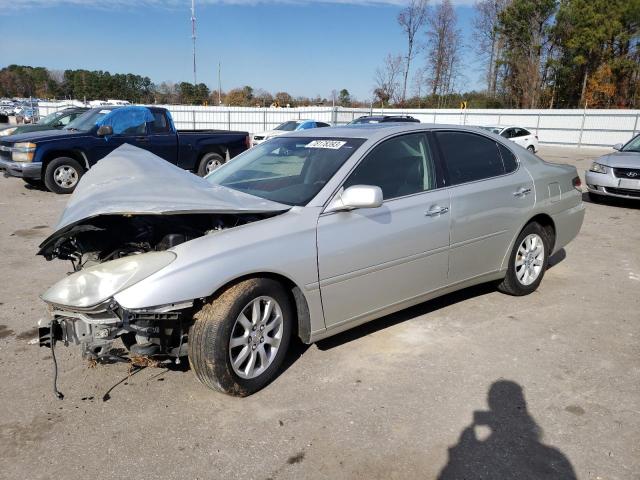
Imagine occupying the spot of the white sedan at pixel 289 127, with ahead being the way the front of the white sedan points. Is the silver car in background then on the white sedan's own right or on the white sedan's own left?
on the white sedan's own left

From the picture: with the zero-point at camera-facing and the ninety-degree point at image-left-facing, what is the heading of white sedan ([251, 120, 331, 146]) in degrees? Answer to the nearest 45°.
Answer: approximately 45°

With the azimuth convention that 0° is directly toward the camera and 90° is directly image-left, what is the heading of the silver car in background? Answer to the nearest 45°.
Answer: approximately 45°

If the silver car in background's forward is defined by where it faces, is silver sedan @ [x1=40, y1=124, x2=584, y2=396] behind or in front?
in front

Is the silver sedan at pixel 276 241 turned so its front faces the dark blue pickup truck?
no

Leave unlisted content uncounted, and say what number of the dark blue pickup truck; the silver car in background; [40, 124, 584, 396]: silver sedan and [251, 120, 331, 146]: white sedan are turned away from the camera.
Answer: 0

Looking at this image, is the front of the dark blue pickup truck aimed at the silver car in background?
no

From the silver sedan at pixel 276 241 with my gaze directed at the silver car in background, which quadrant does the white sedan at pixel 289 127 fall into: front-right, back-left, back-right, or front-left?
front-left

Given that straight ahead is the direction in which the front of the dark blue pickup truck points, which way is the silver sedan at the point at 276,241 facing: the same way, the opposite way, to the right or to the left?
the same way

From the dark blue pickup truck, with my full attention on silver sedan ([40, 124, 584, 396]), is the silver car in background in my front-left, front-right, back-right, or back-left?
front-left

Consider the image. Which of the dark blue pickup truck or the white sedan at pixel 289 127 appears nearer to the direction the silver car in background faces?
the dark blue pickup truck

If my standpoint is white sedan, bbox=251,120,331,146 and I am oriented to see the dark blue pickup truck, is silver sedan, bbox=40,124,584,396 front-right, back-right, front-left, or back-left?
front-left

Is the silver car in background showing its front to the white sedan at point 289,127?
no

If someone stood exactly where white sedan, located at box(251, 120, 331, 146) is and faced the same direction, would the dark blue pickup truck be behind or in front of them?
in front

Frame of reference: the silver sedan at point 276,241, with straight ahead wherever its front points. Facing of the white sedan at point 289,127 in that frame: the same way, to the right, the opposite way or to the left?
the same way

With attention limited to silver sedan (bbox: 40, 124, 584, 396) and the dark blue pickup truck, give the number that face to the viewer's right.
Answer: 0

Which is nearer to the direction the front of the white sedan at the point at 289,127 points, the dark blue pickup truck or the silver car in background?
the dark blue pickup truck

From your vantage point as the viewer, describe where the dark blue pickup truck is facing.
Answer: facing the viewer and to the left of the viewer

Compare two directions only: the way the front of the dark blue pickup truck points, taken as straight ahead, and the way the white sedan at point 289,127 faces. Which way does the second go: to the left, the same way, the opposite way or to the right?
the same way

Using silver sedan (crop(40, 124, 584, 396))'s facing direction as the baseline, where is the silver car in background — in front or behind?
behind
